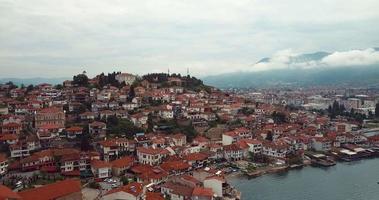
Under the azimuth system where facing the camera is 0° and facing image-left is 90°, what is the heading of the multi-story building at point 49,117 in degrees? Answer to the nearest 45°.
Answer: approximately 0°

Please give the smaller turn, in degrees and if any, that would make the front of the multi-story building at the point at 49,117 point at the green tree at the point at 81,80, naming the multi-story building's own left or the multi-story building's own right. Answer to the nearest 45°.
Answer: approximately 180°
